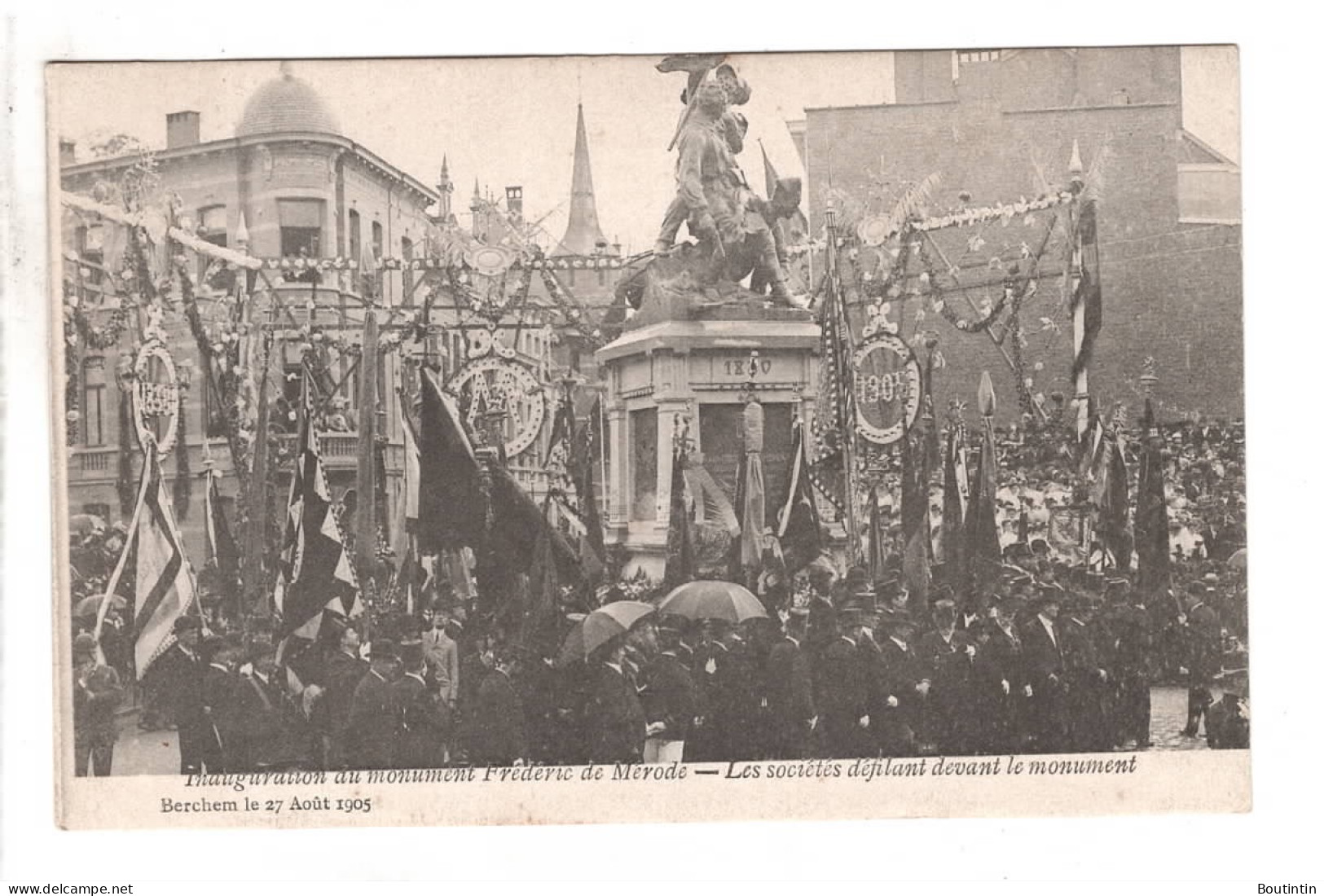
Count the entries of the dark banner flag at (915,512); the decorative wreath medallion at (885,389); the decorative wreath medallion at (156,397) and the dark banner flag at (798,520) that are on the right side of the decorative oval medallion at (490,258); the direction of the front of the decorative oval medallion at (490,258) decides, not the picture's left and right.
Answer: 1

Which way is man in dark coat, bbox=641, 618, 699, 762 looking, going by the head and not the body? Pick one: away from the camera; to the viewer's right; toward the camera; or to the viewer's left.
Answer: toward the camera

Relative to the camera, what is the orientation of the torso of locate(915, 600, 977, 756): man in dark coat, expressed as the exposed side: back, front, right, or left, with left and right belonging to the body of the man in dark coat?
front

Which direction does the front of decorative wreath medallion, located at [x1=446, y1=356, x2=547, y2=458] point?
toward the camera

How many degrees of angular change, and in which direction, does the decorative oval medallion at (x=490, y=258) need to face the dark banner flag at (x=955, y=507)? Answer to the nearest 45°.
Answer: approximately 90° to its left

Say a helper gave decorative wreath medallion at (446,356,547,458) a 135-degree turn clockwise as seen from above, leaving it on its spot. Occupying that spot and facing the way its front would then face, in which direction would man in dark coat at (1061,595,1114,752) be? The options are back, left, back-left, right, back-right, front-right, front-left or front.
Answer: back-right

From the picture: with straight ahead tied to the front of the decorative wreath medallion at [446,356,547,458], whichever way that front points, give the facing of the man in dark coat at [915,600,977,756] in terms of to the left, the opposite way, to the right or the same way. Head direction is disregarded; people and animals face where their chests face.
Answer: the same way

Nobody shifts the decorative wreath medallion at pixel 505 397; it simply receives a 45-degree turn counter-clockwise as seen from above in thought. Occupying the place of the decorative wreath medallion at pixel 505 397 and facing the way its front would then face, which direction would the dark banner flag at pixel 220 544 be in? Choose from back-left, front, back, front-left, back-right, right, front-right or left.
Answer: back-right

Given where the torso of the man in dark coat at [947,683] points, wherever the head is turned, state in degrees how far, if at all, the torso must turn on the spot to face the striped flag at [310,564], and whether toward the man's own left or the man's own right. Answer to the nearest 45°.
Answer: approximately 90° to the man's own right

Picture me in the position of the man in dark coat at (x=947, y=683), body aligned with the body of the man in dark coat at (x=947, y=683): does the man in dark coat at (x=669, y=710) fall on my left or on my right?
on my right

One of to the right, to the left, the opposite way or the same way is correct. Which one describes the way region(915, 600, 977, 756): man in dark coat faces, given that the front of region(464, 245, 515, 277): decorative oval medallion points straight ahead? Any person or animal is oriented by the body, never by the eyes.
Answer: the same way

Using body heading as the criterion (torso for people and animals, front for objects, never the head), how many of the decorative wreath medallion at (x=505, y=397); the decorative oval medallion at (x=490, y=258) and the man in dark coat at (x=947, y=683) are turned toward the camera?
3

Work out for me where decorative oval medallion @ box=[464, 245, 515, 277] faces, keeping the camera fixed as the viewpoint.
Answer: facing the viewer

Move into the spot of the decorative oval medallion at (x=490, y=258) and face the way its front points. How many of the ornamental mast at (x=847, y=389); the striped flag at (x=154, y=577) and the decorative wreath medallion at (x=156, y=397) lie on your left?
1

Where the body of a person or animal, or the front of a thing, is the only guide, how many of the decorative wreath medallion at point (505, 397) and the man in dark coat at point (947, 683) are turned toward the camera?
2
